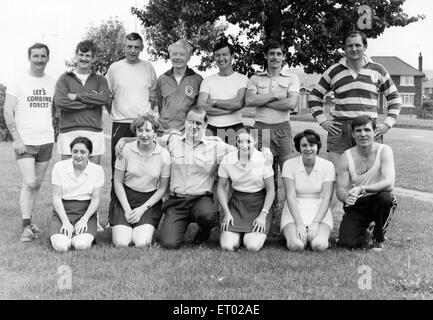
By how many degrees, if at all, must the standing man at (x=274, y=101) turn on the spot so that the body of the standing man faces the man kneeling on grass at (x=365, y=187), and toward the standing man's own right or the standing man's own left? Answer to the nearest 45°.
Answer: approximately 45° to the standing man's own left

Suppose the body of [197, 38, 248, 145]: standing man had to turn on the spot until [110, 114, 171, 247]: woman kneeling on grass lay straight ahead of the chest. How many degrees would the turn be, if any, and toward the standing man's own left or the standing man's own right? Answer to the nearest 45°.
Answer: approximately 90° to the standing man's own right

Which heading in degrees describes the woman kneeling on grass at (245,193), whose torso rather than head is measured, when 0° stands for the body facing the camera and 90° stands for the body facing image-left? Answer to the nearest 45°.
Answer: approximately 0°

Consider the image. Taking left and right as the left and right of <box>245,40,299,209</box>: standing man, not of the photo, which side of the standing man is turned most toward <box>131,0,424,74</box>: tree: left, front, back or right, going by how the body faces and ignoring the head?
back

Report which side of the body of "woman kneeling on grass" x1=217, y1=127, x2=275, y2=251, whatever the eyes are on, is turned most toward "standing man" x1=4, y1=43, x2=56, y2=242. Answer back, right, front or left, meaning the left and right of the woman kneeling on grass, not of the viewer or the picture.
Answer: right

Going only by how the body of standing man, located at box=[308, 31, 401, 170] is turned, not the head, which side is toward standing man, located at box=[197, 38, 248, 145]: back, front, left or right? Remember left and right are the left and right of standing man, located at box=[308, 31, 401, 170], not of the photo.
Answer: right
